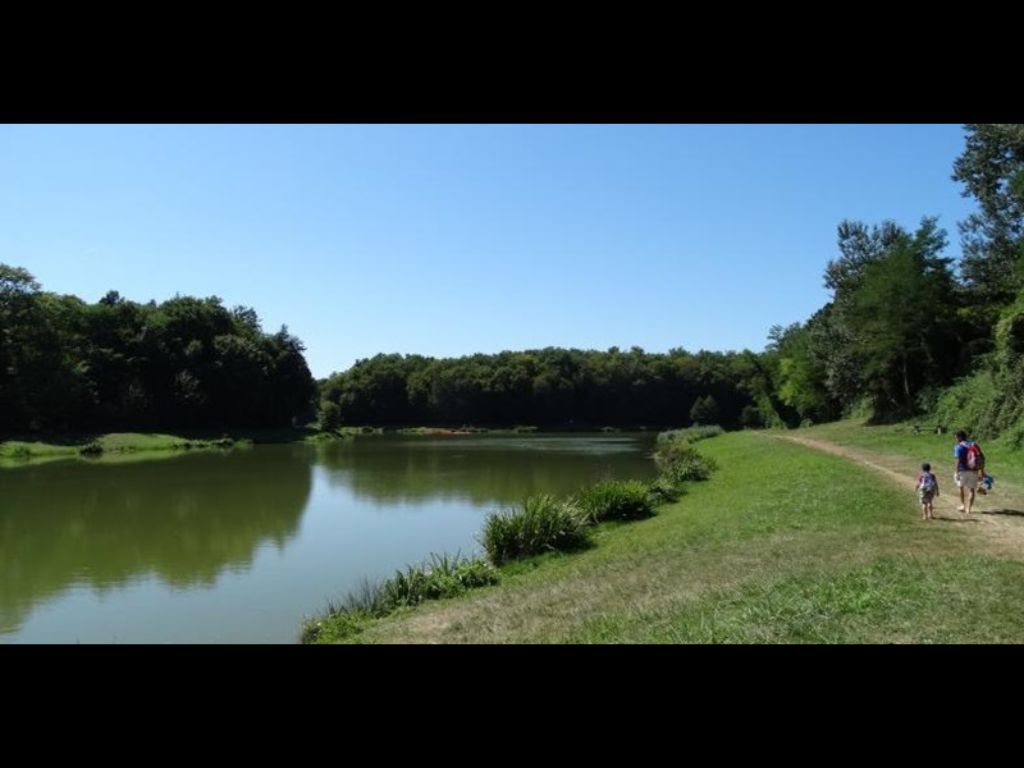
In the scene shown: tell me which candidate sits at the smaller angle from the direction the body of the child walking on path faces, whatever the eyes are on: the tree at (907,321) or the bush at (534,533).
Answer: the tree

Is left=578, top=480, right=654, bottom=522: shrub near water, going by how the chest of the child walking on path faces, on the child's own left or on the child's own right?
on the child's own left

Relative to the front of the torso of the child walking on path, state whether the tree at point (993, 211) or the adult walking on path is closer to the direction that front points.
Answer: the tree

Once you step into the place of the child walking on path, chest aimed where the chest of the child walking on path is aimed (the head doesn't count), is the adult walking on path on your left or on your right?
on your right

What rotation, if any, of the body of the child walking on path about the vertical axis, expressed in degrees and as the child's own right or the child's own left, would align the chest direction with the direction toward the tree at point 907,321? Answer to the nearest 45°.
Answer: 0° — they already face it

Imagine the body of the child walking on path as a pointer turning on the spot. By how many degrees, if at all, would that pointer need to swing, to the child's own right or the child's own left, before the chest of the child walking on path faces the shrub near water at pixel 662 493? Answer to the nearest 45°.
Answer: approximately 45° to the child's own left

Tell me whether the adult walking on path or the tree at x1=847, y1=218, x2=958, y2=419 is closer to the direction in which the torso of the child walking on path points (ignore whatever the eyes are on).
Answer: the tree

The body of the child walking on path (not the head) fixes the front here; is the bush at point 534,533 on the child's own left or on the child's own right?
on the child's own left

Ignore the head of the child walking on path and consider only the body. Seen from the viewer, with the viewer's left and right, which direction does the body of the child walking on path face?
facing away from the viewer
